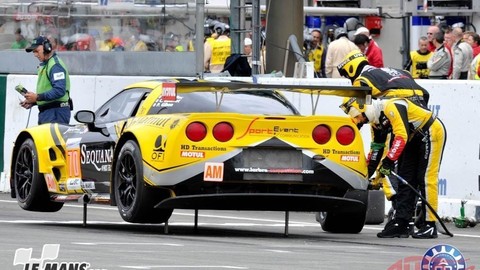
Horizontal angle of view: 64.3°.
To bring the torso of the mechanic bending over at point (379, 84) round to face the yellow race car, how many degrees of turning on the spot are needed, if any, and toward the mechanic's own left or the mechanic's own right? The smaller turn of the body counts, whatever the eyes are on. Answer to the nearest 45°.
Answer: approximately 45° to the mechanic's own left

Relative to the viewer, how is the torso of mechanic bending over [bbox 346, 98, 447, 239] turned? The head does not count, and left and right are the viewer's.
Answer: facing to the left of the viewer

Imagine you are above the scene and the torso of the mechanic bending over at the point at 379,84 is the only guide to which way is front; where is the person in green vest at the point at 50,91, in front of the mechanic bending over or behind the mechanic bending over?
in front

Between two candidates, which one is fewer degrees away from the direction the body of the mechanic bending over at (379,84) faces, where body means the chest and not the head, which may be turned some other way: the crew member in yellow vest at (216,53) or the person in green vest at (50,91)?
the person in green vest

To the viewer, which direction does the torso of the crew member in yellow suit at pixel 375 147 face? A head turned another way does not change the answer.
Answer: to the viewer's left

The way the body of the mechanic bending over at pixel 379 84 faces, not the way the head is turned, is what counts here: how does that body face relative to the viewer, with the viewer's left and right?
facing to the left of the viewer

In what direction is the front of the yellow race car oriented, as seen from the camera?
facing away from the viewer and to the left of the viewer
